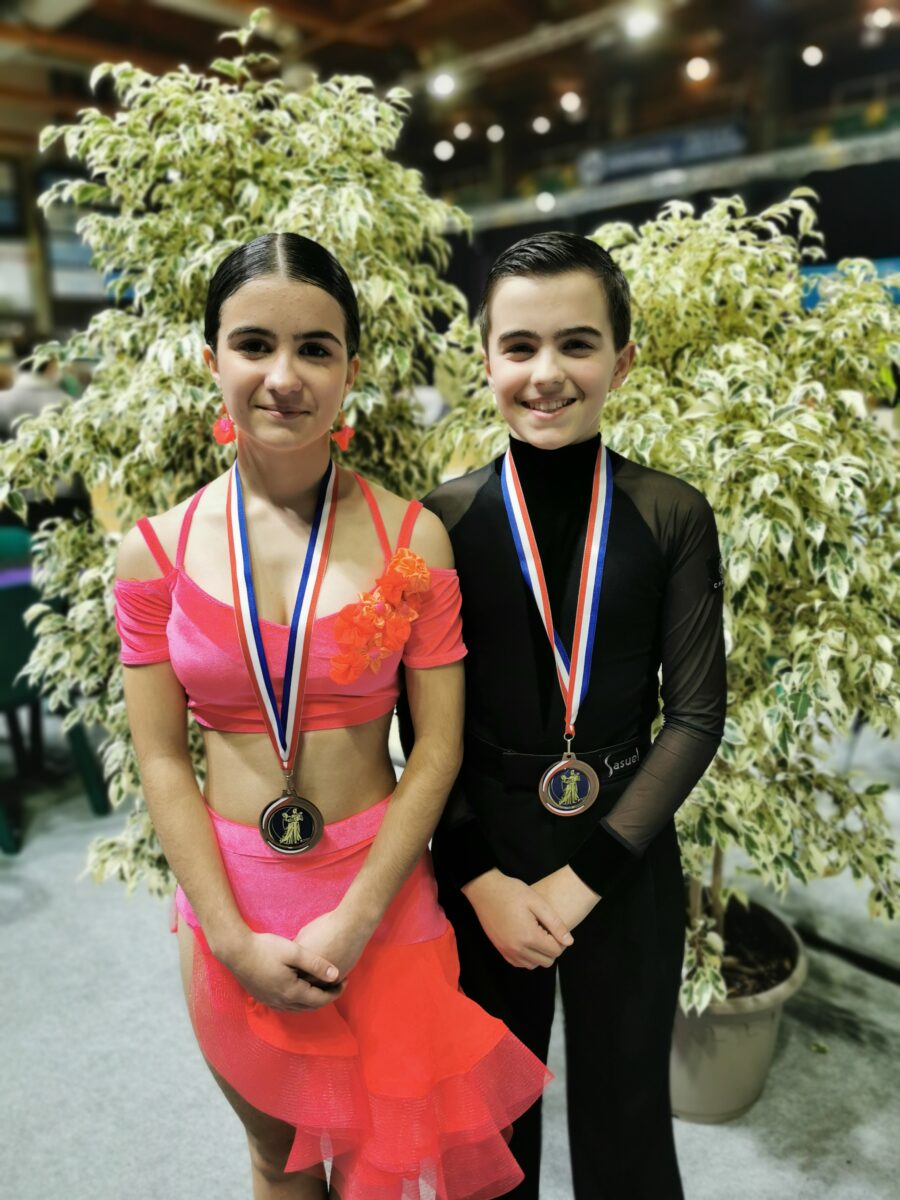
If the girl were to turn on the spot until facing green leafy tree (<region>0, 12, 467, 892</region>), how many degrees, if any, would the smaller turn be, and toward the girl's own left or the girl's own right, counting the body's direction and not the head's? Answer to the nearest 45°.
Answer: approximately 180°

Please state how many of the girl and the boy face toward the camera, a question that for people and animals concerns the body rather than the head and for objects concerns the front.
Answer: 2

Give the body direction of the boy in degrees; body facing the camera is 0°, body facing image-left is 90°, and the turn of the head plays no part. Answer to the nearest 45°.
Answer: approximately 0°

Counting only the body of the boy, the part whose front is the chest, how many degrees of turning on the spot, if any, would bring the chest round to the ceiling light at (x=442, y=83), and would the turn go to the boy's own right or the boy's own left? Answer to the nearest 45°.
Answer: approximately 180°

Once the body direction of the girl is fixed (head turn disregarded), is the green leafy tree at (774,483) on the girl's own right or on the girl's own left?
on the girl's own left

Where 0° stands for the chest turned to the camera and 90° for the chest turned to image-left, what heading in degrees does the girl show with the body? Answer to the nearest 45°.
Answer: approximately 0°
